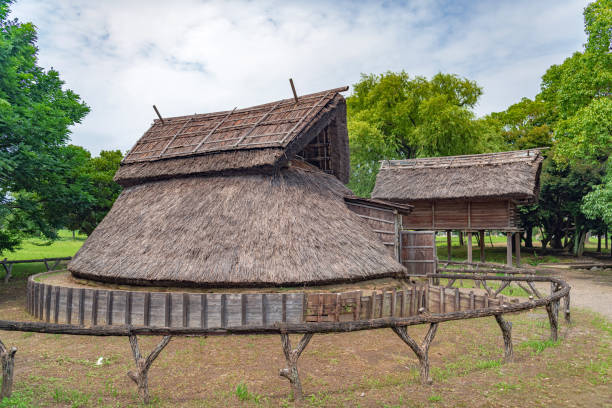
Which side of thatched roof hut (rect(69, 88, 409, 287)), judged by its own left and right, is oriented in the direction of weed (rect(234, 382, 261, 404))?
right

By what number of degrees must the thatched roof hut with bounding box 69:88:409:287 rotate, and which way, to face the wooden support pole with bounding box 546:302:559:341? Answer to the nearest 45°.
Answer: approximately 45° to its right

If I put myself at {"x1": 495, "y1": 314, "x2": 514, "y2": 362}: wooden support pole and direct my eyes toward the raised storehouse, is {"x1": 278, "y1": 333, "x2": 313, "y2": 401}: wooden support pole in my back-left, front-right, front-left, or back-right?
back-left

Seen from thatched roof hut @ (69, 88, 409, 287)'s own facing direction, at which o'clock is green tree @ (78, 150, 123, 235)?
The green tree is roughly at 8 o'clock from the thatched roof hut.

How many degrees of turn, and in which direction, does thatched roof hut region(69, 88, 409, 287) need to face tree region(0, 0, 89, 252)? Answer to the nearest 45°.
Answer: approximately 135° to its left

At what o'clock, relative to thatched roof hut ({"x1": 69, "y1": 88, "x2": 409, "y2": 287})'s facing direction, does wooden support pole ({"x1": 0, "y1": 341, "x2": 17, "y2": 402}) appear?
The wooden support pole is roughly at 4 o'clock from the thatched roof hut.

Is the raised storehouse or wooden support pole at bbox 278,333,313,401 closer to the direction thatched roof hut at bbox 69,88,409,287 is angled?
the raised storehouse

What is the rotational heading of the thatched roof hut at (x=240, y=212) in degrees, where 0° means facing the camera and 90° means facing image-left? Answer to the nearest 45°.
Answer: approximately 270°
